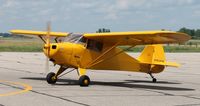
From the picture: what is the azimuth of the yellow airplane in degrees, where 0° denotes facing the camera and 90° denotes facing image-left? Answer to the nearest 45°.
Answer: approximately 45°
